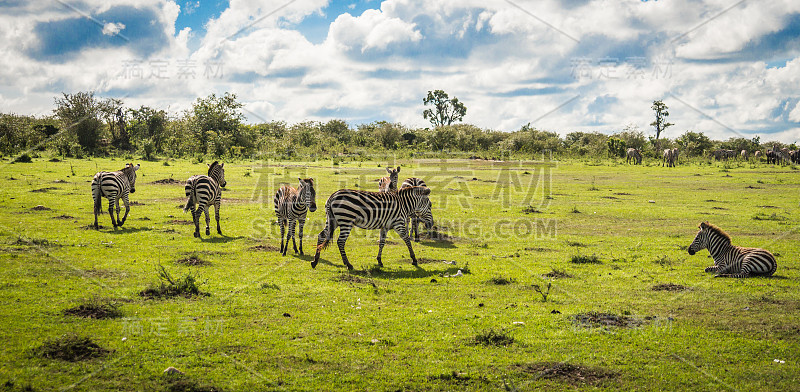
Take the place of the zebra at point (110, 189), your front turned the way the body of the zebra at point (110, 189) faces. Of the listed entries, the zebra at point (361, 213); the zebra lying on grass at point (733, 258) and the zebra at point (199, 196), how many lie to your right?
3

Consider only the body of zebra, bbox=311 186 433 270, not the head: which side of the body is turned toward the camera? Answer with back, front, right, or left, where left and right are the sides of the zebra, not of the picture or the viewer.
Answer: right

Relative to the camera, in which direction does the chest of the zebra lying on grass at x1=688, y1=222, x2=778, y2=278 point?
to the viewer's left

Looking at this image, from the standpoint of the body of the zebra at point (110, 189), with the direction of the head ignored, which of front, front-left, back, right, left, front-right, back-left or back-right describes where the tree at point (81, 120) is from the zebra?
front-left

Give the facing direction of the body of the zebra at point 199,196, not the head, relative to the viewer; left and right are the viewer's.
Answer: facing away from the viewer and to the right of the viewer

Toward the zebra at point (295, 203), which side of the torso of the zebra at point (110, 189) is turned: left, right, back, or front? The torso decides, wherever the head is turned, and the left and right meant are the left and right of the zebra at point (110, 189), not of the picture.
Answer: right

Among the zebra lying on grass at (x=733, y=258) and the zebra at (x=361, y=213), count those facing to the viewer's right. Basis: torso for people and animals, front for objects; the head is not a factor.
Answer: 1

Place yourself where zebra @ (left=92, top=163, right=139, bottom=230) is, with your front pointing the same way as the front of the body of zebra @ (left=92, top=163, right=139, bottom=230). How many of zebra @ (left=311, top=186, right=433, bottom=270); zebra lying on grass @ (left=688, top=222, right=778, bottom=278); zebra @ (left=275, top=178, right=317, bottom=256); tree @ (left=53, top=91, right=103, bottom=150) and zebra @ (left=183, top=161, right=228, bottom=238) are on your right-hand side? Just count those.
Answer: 4

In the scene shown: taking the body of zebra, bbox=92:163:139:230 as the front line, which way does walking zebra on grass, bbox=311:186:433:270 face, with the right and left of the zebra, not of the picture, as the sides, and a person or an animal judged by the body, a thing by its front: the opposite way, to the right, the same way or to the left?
to the right

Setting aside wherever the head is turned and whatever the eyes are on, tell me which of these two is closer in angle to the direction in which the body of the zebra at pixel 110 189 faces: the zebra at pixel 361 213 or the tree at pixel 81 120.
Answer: the tree

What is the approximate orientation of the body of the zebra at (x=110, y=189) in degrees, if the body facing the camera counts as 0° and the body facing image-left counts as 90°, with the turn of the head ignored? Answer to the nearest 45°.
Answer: approximately 225°

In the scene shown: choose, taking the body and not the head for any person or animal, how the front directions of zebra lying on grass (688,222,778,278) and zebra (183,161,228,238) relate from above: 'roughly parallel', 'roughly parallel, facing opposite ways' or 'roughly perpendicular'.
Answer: roughly perpendicular

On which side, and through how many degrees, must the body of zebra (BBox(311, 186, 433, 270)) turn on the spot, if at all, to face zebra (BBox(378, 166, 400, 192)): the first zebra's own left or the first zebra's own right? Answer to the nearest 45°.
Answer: approximately 90° to the first zebra's own left

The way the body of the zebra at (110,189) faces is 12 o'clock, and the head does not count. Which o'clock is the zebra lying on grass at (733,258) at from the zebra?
The zebra lying on grass is roughly at 3 o'clock from the zebra.
